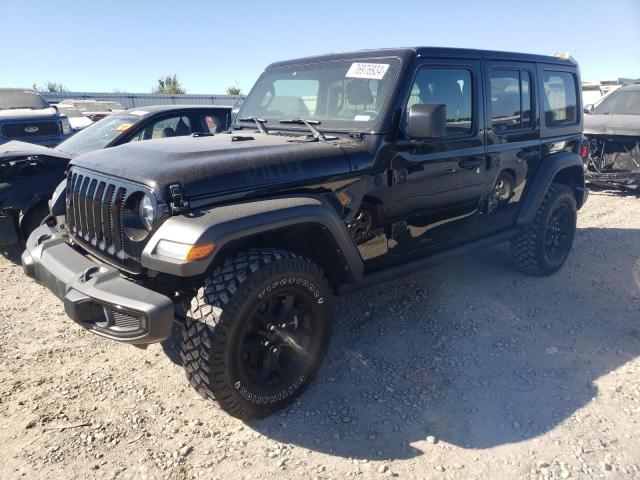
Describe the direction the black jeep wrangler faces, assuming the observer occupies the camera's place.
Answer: facing the viewer and to the left of the viewer

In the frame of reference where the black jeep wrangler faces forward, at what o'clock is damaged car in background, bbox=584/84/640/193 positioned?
The damaged car in background is roughly at 6 o'clock from the black jeep wrangler.
